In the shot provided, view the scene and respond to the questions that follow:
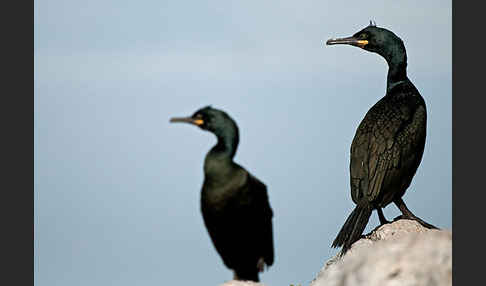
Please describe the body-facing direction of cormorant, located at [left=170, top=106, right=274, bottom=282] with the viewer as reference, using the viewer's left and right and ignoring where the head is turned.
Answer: facing the viewer and to the left of the viewer
